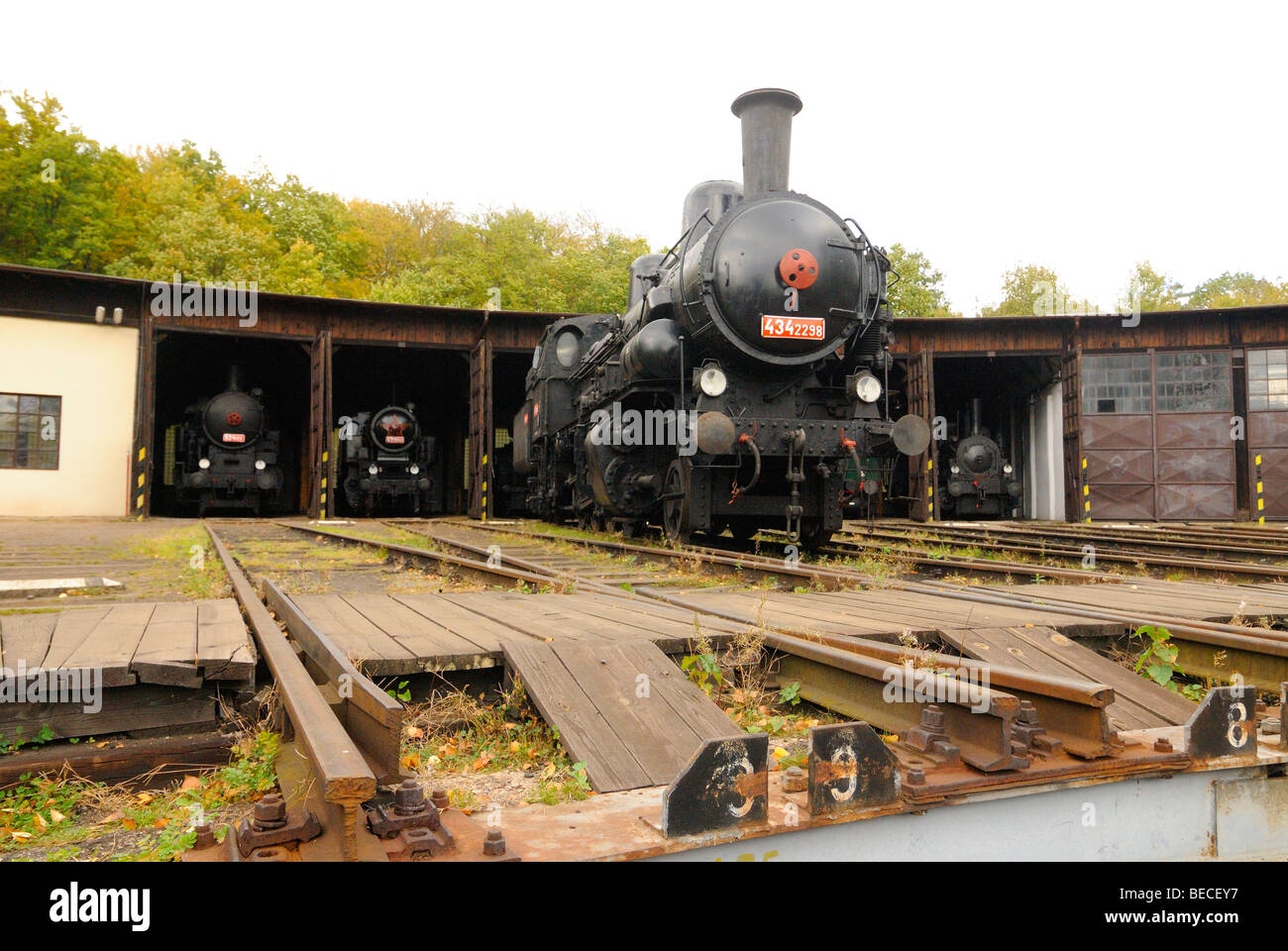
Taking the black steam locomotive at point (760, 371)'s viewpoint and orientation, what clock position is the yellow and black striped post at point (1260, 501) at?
The yellow and black striped post is roughly at 9 o'clock from the black steam locomotive.

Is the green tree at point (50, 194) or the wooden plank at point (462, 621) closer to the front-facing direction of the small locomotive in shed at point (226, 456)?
the wooden plank

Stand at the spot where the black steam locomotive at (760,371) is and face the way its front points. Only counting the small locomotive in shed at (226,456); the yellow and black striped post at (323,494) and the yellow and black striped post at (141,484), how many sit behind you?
3

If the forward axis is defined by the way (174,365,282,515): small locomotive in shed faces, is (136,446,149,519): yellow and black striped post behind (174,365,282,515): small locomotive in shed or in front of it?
in front

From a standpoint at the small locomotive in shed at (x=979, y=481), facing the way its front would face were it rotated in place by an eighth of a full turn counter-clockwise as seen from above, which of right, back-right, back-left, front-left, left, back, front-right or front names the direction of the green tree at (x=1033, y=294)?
back-left

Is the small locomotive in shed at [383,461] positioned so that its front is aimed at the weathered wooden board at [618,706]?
yes

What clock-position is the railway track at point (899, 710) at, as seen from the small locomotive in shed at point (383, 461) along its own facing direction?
The railway track is roughly at 12 o'clock from the small locomotive in shed.

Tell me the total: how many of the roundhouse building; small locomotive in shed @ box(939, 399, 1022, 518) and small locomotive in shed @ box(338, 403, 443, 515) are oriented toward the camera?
3

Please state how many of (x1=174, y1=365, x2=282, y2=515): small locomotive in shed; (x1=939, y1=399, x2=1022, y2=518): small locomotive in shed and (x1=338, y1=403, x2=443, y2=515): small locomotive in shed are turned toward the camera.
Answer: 3

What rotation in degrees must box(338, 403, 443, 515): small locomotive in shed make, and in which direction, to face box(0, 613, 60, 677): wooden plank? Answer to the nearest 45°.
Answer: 0° — it already faces it

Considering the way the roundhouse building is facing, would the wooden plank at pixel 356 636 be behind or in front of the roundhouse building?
in front

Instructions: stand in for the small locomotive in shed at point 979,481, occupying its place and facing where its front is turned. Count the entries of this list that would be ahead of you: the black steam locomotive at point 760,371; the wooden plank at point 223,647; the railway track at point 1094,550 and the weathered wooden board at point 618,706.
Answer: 4

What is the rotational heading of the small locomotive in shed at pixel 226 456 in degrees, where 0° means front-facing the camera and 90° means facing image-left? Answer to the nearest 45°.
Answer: approximately 0°

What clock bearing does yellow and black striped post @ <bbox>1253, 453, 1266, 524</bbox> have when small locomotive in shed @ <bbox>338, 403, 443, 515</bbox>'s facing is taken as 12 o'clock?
The yellow and black striped post is roughly at 10 o'clock from the small locomotive in shed.
